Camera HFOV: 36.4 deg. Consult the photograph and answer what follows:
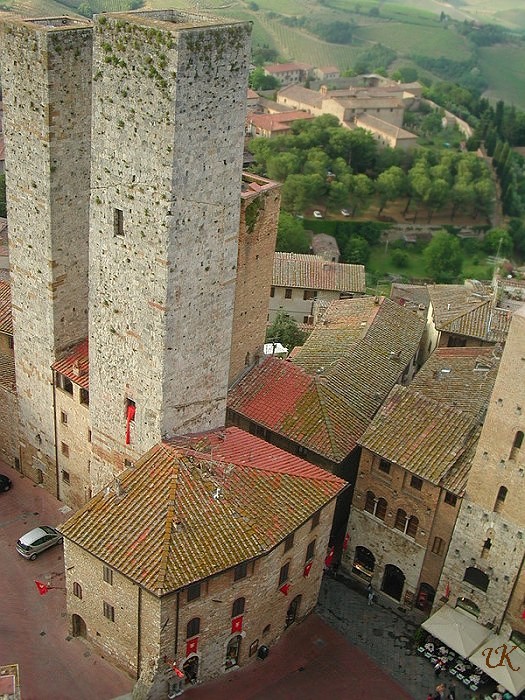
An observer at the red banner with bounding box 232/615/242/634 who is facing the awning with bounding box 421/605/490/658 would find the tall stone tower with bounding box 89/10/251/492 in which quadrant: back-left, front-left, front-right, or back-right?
back-left

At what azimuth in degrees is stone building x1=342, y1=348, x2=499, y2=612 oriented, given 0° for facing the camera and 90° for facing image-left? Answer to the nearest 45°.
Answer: approximately 45°

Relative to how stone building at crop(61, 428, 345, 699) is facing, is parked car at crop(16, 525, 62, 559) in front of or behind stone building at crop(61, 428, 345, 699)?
behind

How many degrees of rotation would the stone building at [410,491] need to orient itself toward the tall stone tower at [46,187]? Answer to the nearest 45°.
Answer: approximately 45° to its right

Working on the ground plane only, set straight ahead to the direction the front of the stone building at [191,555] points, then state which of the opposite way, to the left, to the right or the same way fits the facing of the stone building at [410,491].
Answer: to the right

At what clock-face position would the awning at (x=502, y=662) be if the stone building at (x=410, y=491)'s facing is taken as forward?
The awning is roughly at 9 o'clock from the stone building.

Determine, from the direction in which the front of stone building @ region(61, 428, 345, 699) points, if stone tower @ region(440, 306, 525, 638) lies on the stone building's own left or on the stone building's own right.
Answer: on the stone building's own left

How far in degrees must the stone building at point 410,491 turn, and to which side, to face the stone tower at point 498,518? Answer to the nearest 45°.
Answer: approximately 90° to its left

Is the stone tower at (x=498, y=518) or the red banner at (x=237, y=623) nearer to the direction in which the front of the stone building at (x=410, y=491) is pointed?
the red banner

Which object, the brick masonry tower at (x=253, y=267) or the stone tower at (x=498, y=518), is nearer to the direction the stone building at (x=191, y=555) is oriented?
the stone tower
